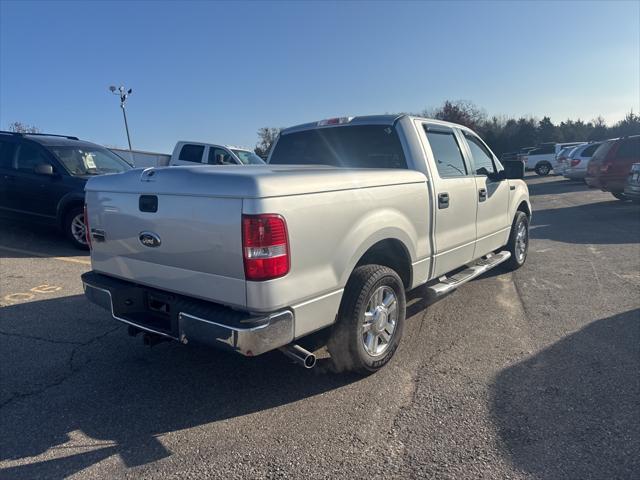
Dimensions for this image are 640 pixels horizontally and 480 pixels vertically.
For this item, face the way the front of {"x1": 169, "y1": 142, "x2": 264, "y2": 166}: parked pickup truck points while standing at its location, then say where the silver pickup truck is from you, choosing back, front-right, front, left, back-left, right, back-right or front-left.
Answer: front-right

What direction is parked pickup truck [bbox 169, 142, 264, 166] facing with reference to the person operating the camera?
facing the viewer and to the right of the viewer

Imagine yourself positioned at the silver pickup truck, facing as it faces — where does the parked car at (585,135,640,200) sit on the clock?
The parked car is roughly at 12 o'clock from the silver pickup truck.

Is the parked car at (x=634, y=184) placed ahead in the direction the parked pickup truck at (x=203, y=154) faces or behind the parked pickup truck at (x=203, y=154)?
ahead

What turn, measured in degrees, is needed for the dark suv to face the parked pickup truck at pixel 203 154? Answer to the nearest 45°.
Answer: approximately 90° to its left

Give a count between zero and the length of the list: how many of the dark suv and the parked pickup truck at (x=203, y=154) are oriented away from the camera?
0

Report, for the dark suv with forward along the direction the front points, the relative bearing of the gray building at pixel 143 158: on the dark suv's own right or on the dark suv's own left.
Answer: on the dark suv's own left

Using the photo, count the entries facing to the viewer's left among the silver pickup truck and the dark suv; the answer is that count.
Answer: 0

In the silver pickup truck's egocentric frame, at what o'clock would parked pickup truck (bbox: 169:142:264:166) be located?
The parked pickup truck is roughly at 10 o'clock from the silver pickup truck.

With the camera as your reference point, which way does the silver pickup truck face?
facing away from the viewer and to the right of the viewer

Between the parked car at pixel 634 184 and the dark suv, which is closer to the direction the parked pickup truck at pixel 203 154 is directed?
the parked car

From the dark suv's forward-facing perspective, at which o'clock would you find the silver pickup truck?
The silver pickup truck is roughly at 1 o'clock from the dark suv.

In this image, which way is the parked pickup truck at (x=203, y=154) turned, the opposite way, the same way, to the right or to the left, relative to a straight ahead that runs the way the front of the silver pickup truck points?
to the right

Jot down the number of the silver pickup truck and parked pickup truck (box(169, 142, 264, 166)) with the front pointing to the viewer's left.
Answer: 0
